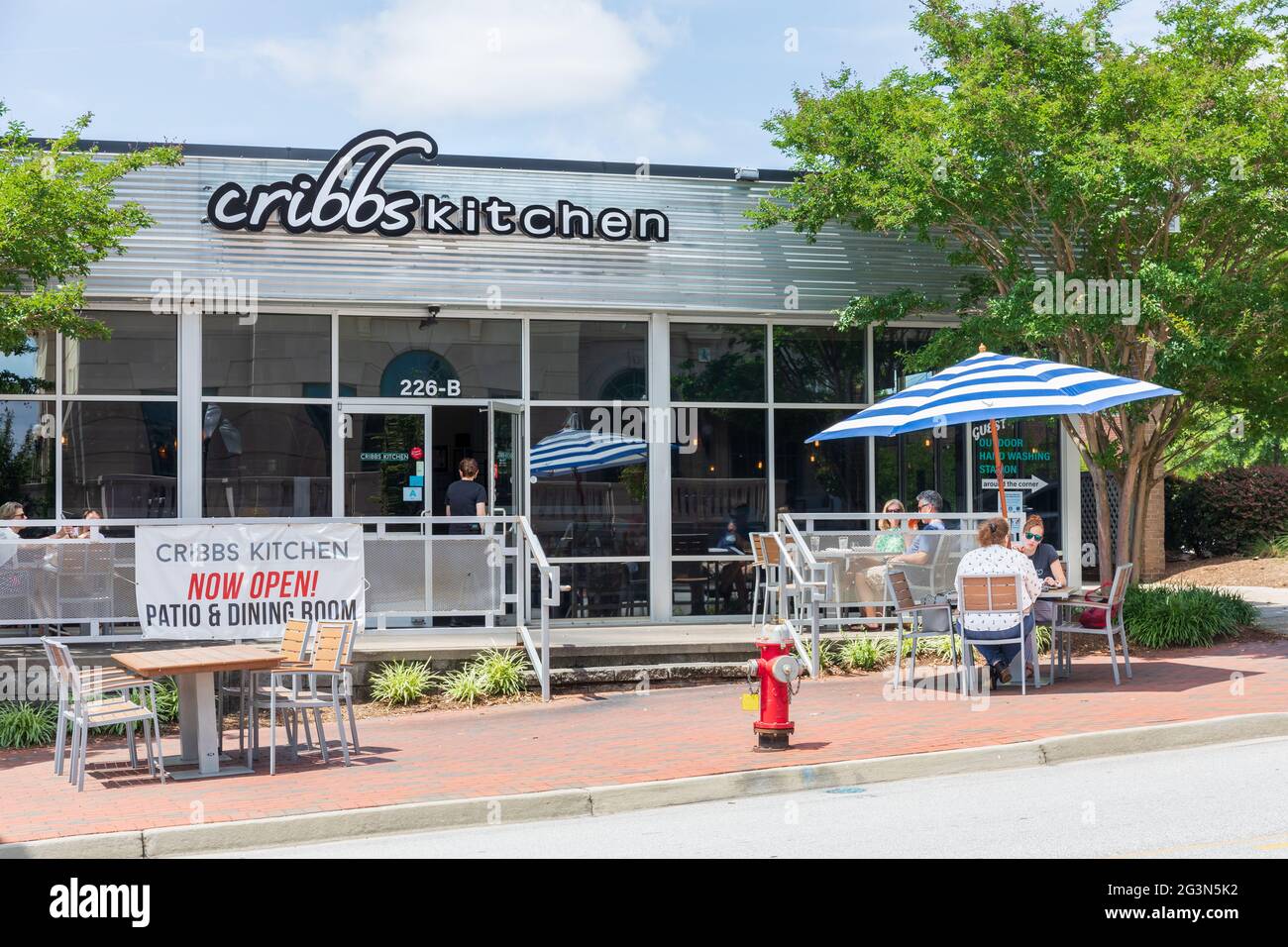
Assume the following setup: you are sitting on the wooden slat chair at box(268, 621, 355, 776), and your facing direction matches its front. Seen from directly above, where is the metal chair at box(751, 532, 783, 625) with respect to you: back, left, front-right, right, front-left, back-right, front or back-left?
back

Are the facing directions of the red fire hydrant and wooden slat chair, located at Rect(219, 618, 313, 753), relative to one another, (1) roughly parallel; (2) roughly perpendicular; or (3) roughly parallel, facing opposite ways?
roughly perpendicular

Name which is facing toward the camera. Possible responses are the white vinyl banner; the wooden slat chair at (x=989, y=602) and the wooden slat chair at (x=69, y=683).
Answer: the white vinyl banner

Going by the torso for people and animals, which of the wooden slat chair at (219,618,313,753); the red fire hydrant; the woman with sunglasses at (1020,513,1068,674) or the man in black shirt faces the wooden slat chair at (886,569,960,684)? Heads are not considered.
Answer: the woman with sunglasses

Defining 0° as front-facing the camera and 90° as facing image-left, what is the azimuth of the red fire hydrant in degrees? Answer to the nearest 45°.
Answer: approximately 315°

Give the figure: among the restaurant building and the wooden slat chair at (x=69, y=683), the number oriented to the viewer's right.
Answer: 1

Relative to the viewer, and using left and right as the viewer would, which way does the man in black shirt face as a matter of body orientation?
facing away from the viewer

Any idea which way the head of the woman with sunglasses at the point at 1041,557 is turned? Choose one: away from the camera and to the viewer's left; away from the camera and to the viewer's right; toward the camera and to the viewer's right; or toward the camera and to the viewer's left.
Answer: toward the camera and to the viewer's left

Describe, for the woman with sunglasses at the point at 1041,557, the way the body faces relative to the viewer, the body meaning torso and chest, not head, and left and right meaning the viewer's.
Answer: facing the viewer and to the left of the viewer

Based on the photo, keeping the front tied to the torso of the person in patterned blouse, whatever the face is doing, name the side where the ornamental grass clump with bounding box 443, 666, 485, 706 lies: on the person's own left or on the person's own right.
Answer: on the person's own left

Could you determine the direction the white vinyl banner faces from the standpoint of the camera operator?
facing the viewer

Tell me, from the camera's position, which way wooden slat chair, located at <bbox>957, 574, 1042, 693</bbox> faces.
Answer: facing away from the viewer

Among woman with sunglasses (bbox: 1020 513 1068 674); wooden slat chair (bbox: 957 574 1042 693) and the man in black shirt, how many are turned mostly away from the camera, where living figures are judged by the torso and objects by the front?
2

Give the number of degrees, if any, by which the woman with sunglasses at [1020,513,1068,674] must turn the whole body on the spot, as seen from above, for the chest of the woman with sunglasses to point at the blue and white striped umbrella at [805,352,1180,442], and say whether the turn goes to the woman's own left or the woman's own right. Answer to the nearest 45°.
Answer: approximately 45° to the woman's own left

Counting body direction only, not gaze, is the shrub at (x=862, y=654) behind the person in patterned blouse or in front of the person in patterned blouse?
in front

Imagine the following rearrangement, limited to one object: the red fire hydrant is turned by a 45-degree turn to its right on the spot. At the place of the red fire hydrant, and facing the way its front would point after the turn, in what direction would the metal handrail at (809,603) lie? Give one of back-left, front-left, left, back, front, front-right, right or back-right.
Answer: back
